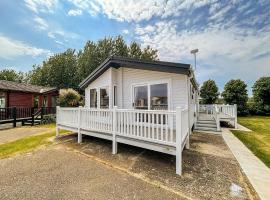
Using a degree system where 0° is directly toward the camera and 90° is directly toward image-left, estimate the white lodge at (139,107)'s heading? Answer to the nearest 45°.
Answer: approximately 45°

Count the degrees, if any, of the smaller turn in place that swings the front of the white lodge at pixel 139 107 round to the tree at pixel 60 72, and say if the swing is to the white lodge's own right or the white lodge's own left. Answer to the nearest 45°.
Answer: approximately 90° to the white lodge's own right

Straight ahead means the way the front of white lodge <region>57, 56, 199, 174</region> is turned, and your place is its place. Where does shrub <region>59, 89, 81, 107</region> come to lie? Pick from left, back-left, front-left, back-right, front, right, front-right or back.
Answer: right

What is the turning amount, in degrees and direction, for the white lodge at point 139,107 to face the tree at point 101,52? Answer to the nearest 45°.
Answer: approximately 135° to its right

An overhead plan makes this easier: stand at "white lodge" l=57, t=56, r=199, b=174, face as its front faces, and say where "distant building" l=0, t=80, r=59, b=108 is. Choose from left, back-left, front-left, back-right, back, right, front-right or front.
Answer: right

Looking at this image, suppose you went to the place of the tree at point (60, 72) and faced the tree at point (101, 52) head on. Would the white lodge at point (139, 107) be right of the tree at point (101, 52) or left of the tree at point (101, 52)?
right
